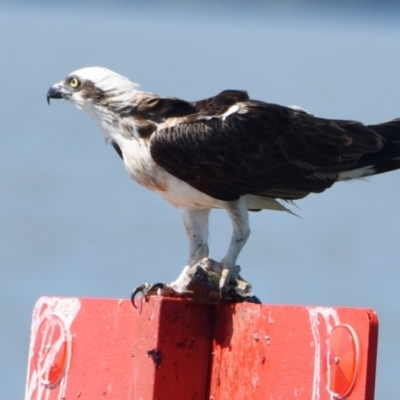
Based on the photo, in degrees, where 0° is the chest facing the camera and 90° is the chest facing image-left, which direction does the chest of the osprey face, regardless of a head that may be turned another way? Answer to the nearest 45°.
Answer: approximately 90°
